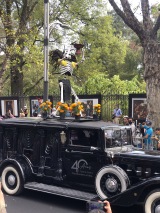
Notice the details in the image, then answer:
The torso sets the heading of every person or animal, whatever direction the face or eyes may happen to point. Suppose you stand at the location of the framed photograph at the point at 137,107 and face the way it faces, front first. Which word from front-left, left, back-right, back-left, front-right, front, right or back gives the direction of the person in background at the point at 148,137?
front

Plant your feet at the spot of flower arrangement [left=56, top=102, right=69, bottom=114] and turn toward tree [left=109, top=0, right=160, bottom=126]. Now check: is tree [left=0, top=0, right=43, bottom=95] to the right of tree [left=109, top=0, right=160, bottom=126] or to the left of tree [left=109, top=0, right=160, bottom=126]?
left

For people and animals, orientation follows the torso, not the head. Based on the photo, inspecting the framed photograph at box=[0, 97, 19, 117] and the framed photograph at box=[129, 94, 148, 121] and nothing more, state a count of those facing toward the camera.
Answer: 2

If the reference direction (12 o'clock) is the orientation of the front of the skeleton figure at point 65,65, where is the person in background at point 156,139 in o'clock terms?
The person in background is roughly at 8 o'clock from the skeleton figure.

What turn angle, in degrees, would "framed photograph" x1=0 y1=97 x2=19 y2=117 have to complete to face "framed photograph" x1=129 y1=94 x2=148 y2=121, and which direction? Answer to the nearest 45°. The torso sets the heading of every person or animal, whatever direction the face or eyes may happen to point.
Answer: approximately 45° to its left

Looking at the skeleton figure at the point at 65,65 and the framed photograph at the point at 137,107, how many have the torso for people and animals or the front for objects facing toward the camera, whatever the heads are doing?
2

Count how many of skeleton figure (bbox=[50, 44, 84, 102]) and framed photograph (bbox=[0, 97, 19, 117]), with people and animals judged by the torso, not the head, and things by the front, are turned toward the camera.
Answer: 2

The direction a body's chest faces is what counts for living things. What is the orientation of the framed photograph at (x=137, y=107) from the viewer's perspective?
toward the camera

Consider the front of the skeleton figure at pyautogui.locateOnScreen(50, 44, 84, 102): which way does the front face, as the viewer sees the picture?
toward the camera
